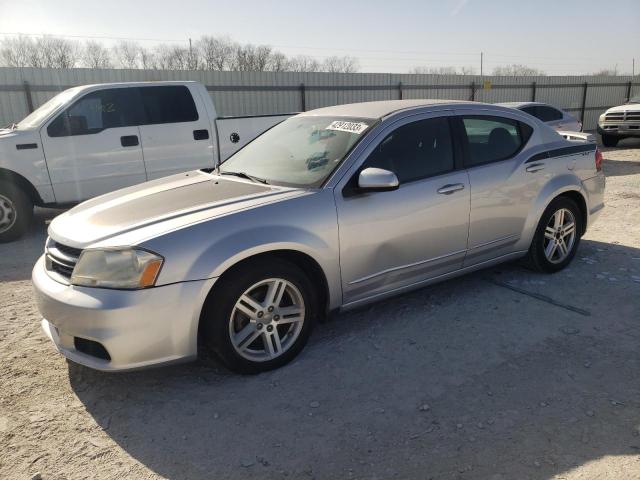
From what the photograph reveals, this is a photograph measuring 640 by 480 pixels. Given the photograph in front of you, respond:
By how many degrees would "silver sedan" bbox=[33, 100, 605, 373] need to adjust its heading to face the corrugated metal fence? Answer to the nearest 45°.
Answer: approximately 135° to its right

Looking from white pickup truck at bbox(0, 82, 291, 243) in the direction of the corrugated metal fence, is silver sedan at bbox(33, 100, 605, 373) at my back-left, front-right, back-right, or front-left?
back-right

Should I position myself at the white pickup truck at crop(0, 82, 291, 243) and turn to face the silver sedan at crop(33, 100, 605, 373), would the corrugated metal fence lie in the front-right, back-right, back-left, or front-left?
back-left

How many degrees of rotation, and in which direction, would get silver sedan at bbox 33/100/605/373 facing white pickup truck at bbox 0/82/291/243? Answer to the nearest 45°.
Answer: approximately 90° to its right

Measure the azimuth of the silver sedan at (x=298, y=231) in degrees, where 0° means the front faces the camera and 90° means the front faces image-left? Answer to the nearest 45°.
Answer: approximately 45°
